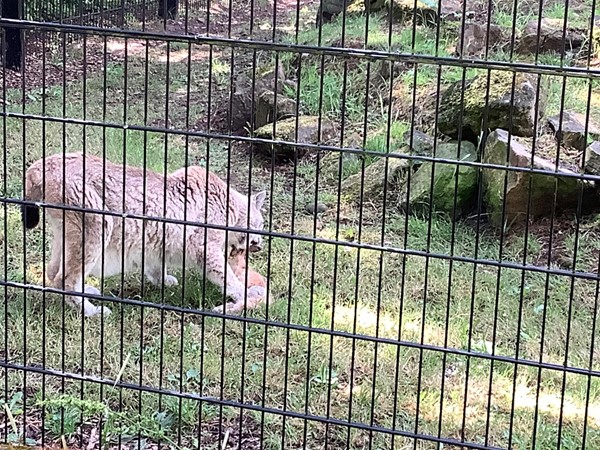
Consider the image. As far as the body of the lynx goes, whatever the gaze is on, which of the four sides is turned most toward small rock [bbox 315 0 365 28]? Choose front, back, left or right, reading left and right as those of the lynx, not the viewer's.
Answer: left

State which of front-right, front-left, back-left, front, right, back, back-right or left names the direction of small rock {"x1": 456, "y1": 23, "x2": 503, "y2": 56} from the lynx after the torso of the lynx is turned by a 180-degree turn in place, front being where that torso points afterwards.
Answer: back-right

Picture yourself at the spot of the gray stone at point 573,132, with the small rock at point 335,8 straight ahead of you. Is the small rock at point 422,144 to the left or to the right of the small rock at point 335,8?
left

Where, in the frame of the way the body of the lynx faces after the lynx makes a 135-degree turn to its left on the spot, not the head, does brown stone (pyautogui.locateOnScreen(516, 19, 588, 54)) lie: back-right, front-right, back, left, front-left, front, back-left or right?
right

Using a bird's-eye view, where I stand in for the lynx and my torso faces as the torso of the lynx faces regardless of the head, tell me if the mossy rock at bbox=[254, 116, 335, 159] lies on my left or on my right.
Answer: on my left

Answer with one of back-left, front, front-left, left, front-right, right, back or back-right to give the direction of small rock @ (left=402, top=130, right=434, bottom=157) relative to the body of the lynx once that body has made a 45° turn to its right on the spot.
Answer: left

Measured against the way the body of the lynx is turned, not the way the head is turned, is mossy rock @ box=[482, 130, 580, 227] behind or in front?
in front

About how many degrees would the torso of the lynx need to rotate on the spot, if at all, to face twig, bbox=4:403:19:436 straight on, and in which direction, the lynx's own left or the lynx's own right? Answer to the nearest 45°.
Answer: approximately 90° to the lynx's own right

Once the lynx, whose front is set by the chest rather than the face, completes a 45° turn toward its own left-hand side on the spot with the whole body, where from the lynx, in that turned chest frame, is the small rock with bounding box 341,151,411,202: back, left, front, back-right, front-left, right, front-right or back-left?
front

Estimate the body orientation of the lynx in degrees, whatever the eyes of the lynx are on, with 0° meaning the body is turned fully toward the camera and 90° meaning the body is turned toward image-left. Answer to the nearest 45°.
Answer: approximately 270°

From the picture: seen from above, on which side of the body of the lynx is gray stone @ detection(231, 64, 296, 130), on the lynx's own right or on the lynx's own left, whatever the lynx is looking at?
on the lynx's own left

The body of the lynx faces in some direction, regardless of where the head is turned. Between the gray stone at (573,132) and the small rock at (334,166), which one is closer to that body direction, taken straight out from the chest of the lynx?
the gray stone

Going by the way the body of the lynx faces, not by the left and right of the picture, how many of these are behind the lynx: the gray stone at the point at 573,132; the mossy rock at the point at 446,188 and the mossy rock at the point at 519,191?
0
